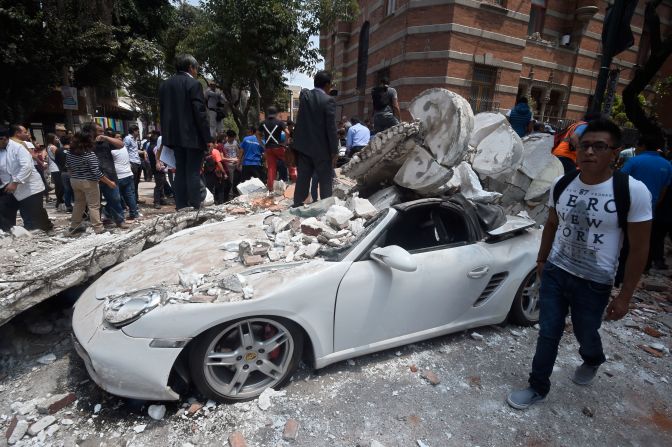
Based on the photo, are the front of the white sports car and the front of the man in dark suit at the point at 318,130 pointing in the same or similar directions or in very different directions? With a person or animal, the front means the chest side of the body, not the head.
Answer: very different directions

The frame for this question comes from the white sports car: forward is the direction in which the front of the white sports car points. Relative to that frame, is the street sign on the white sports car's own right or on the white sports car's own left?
on the white sports car's own right

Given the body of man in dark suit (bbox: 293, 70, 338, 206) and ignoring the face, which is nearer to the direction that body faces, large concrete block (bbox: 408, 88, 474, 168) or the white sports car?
the large concrete block

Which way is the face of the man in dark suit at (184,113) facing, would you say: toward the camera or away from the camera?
away from the camera

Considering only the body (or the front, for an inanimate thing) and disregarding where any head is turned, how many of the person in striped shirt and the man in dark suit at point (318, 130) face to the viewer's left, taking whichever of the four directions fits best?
0

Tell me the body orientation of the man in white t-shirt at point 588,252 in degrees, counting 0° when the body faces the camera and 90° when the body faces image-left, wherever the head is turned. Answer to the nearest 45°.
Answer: approximately 45°

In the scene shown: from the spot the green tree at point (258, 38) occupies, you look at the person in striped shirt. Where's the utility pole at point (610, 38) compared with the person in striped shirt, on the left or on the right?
left

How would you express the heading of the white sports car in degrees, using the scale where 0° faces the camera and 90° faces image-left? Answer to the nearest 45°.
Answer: approximately 45°

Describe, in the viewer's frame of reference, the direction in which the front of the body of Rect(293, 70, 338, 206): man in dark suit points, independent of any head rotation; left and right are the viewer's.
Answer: facing away from the viewer and to the right of the viewer

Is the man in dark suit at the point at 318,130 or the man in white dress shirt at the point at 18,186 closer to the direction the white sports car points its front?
the man in white dress shirt

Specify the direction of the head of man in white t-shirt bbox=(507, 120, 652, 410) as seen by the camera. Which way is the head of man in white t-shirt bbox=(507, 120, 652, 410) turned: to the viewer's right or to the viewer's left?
to the viewer's left
